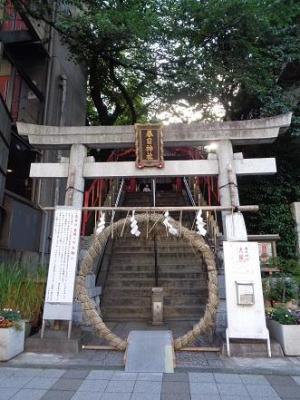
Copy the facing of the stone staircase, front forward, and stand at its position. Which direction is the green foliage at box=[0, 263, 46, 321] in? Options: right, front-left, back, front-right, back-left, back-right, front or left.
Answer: front-right

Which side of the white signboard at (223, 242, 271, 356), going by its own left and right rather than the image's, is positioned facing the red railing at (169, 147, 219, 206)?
back

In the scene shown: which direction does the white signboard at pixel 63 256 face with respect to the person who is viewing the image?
facing the viewer

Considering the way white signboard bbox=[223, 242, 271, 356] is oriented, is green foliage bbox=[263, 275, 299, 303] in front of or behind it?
behind

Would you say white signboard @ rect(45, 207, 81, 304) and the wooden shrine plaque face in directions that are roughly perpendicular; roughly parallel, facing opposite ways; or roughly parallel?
roughly parallel

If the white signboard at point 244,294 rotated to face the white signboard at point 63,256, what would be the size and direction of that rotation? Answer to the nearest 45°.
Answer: approximately 90° to its right

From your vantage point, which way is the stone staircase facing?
toward the camera

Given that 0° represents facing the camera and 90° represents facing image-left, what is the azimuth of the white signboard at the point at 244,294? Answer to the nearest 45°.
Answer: approximately 0°

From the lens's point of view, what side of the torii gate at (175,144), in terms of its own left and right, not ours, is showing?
front

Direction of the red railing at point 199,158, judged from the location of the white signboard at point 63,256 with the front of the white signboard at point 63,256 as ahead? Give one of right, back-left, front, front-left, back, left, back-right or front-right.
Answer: back-left
